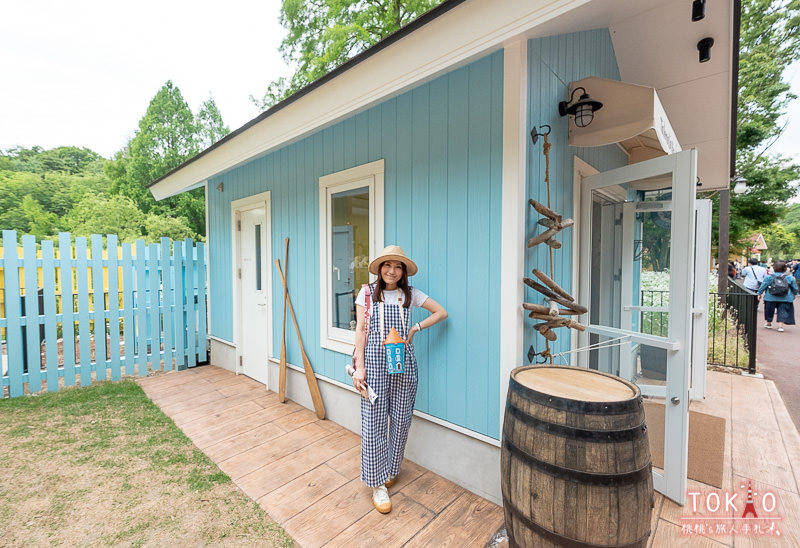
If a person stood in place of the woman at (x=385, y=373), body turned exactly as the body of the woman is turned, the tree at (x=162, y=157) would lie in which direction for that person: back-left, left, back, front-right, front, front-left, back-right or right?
back-right

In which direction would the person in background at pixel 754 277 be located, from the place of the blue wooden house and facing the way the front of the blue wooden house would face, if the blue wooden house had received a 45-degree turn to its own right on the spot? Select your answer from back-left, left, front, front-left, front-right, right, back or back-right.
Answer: back-left

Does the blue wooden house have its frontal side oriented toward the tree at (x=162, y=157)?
no

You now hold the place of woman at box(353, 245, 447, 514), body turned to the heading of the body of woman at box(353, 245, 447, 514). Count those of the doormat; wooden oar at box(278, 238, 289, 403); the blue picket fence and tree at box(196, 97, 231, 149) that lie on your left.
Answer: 1

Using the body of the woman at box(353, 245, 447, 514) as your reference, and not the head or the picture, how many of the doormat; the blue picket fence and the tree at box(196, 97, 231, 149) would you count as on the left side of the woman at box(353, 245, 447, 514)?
1

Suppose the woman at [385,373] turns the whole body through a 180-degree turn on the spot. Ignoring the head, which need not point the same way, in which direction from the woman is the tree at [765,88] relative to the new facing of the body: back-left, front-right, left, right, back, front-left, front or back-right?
front-right

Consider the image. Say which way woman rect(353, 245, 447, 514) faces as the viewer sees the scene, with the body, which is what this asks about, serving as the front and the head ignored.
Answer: toward the camera

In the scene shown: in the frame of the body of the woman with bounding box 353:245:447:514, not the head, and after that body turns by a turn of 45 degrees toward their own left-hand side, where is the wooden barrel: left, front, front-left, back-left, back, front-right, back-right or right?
front

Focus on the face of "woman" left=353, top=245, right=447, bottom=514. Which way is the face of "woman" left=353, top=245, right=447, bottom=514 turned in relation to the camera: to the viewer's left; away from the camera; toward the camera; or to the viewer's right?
toward the camera

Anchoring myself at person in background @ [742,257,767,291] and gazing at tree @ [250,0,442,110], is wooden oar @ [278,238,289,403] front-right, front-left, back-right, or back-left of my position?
front-left

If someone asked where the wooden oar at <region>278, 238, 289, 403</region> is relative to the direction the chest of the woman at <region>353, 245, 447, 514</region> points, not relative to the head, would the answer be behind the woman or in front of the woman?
behind
